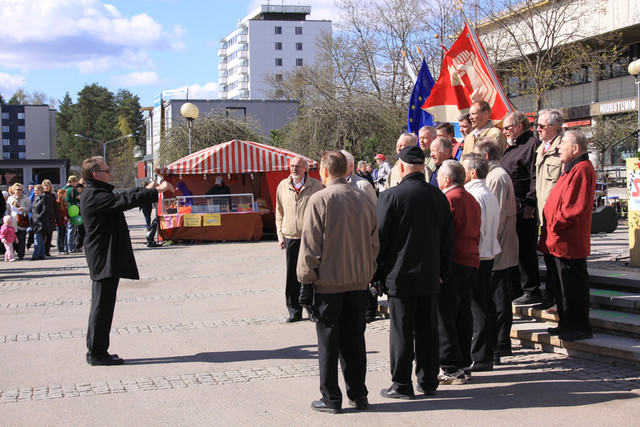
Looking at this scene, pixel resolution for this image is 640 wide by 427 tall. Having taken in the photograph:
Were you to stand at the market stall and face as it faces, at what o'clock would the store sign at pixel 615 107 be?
The store sign is roughly at 8 o'clock from the market stall.

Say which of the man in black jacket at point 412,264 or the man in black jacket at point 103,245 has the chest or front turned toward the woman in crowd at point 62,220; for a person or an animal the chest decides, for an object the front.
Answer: the man in black jacket at point 412,264

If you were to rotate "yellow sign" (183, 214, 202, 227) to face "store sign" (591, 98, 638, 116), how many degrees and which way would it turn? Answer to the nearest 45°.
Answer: approximately 135° to its left

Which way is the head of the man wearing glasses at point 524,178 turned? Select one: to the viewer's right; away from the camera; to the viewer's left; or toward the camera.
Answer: to the viewer's left

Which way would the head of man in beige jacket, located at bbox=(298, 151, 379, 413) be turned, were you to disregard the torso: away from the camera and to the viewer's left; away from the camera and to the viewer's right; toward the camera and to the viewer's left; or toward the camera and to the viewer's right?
away from the camera and to the viewer's left

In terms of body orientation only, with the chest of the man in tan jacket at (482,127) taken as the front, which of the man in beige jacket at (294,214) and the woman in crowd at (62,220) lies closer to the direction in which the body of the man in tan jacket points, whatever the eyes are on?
the man in beige jacket

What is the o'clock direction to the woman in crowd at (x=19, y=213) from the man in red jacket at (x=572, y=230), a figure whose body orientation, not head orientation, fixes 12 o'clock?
The woman in crowd is roughly at 1 o'clock from the man in red jacket.

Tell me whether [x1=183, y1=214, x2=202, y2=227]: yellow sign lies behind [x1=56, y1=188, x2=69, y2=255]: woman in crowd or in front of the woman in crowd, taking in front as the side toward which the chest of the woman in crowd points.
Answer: in front

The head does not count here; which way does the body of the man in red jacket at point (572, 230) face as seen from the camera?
to the viewer's left

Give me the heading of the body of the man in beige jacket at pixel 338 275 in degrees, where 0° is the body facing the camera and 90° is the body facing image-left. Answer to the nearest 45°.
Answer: approximately 135°

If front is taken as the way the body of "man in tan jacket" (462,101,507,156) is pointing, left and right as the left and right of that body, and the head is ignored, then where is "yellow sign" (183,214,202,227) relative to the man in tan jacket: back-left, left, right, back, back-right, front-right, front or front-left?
right

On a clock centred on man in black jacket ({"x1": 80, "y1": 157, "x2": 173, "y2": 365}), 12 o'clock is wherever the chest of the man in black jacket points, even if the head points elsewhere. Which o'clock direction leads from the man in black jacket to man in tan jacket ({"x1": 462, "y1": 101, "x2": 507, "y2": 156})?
The man in tan jacket is roughly at 12 o'clock from the man in black jacket.

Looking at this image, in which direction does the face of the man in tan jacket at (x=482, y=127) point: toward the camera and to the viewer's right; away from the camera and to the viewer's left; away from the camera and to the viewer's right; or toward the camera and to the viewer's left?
toward the camera and to the viewer's left

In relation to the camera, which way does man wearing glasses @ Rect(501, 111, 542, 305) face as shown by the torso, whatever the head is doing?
to the viewer's left

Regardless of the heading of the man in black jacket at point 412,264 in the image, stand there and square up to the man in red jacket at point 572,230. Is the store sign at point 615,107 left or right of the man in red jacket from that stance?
left
